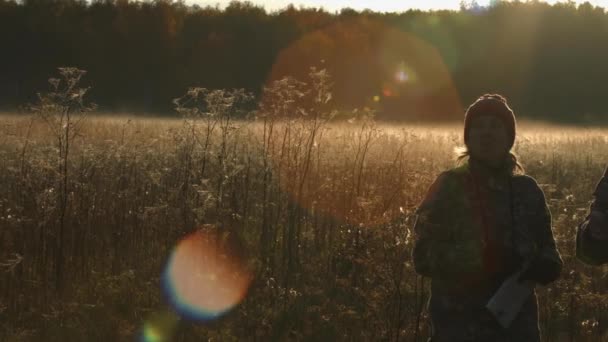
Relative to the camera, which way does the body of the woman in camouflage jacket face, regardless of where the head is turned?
toward the camera

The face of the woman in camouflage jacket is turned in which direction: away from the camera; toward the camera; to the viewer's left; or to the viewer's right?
toward the camera
